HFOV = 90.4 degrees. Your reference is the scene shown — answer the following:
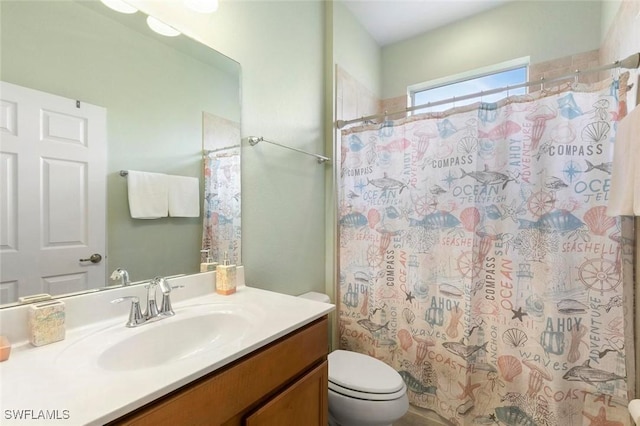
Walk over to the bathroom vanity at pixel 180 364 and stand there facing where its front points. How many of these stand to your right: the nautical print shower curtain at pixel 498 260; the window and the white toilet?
0

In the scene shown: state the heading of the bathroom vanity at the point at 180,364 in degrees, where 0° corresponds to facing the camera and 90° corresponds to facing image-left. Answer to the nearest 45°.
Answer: approximately 315°

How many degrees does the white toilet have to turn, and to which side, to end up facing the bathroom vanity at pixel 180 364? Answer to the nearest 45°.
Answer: approximately 90° to its right

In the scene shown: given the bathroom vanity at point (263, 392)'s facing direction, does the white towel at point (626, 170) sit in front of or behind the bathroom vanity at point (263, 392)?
in front

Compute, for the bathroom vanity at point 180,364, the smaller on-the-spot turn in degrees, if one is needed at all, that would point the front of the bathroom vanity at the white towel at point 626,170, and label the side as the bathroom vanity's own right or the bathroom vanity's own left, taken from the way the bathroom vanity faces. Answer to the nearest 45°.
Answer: approximately 45° to the bathroom vanity's own left

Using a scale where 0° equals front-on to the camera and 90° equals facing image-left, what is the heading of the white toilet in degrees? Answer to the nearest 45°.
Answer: approximately 315°

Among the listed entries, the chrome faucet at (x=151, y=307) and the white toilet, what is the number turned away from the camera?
0

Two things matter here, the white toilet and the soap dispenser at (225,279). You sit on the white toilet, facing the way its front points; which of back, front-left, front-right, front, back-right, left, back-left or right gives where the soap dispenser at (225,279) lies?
back-right

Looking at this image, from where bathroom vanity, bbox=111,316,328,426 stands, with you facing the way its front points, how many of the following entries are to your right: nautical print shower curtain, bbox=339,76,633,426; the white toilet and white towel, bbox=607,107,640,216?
0

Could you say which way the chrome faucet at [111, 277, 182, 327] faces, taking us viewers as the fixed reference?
facing the viewer and to the right of the viewer

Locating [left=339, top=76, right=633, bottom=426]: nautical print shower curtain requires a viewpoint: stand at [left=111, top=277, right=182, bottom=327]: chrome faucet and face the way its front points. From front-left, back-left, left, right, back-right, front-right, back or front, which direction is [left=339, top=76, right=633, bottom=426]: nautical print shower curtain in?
front-left
